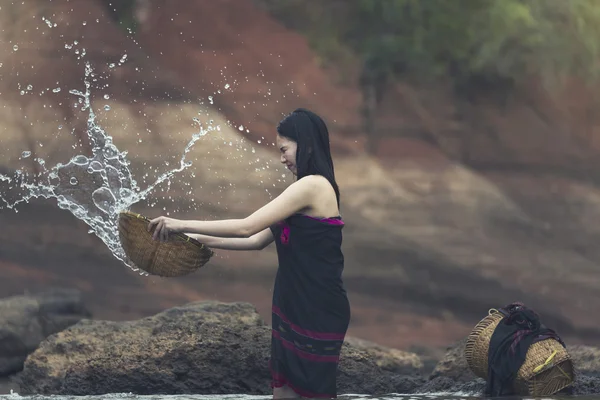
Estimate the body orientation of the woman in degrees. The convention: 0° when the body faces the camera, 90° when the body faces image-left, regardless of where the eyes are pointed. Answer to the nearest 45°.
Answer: approximately 90°

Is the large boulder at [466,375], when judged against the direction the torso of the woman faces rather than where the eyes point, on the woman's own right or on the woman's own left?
on the woman's own right

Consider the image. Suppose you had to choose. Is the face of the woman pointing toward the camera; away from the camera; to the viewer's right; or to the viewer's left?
to the viewer's left

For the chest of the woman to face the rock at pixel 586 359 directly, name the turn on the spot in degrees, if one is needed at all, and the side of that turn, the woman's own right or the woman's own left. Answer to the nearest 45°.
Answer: approximately 135° to the woman's own right

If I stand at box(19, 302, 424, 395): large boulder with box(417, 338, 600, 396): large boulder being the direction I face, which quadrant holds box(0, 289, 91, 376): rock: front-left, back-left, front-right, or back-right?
back-left

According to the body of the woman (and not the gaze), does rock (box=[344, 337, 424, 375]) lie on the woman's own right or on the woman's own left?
on the woman's own right

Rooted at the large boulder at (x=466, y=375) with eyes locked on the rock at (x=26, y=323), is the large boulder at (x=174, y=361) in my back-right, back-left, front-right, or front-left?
front-left
